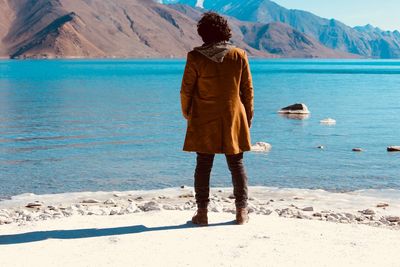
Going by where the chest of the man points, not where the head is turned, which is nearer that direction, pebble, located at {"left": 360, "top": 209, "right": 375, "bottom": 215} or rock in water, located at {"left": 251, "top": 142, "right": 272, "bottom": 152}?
the rock in water

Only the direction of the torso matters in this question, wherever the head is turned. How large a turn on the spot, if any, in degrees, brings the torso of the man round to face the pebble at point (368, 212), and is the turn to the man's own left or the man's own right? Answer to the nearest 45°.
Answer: approximately 45° to the man's own right

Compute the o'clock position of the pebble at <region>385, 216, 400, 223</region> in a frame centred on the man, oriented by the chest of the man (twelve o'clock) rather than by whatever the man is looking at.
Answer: The pebble is roughly at 2 o'clock from the man.

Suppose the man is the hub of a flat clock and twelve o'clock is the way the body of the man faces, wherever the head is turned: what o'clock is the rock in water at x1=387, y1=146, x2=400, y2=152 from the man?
The rock in water is roughly at 1 o'clock from the man.

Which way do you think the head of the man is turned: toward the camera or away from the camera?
away from the camera

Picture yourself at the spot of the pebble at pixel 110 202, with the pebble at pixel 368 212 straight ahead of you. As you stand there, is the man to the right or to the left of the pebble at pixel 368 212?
right

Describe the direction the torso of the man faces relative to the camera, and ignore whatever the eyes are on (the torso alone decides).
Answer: away from the camera

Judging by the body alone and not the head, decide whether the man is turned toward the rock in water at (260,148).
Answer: yes
